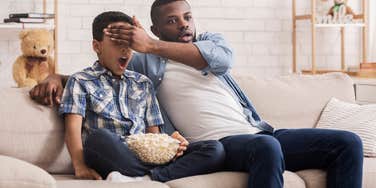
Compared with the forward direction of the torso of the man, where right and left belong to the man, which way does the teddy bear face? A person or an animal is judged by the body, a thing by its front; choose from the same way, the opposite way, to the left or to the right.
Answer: the same way

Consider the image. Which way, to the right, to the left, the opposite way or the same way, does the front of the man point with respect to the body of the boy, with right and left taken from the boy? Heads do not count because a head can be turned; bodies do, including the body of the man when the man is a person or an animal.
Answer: the same way

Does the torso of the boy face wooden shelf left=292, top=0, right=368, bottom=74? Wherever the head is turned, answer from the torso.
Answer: no

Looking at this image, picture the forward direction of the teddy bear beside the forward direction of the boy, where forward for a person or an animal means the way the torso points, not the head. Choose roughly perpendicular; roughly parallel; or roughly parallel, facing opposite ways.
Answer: roughly parallel

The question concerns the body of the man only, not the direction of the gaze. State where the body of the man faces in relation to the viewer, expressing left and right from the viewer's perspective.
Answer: facing the viewer and to the right of the viewer

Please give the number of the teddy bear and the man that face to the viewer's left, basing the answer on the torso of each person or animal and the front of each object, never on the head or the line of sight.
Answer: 0

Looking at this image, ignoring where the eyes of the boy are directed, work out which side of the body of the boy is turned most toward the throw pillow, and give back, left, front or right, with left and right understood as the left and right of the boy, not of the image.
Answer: left

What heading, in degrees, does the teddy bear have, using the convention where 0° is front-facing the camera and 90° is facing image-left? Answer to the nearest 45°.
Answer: approximately 315°

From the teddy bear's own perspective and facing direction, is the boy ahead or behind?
ahead
